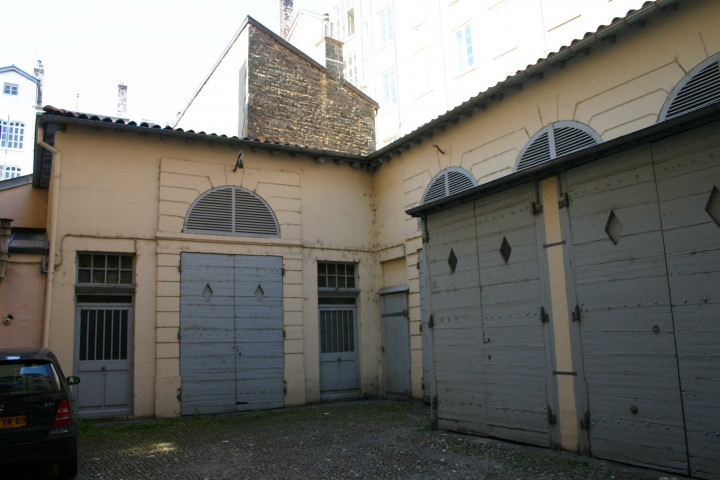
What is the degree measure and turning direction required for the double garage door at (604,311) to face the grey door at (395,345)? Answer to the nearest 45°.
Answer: approximately 90° to its right

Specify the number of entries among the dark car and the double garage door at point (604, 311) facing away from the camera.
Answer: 1

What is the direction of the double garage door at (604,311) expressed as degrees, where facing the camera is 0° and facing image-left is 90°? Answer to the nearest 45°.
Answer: approximately 45°

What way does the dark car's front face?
away from the camera

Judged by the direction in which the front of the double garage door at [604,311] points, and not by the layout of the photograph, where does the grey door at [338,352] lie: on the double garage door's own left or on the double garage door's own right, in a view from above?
on the double garage door's own right

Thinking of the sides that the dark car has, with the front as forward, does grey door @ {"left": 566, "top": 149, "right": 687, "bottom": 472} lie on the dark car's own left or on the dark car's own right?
on the dark car's own right

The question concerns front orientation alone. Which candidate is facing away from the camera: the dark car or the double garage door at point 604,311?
the dark car

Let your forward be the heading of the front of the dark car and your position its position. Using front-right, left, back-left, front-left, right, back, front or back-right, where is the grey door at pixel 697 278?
back-right

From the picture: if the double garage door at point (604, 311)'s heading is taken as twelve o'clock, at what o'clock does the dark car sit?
The dark car is roughly at 1 o'clock from the double garage door.

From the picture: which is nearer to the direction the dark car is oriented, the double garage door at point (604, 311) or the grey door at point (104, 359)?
the grey door

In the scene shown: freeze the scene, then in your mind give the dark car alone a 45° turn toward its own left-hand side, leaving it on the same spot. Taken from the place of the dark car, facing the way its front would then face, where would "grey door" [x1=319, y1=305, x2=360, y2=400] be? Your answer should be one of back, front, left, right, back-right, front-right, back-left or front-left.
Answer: right

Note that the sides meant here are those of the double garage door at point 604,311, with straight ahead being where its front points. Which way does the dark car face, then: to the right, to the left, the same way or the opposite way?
to the right
